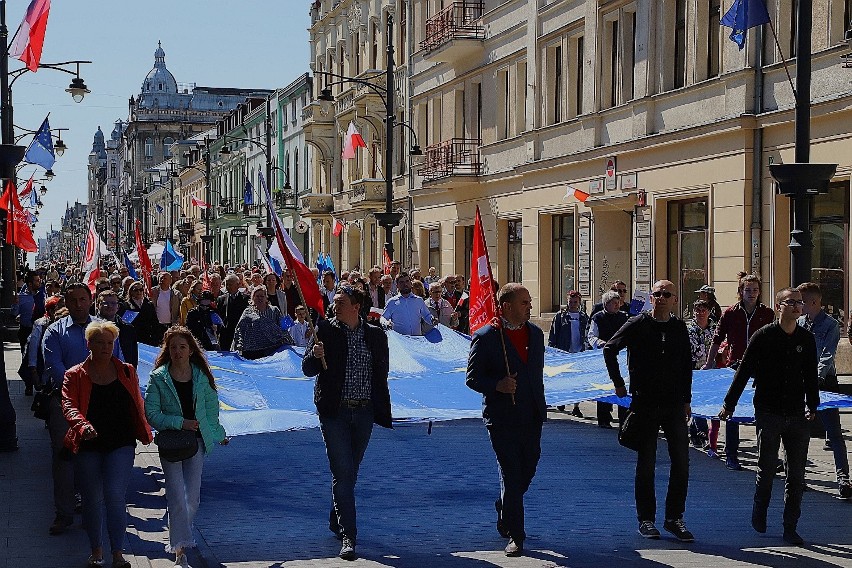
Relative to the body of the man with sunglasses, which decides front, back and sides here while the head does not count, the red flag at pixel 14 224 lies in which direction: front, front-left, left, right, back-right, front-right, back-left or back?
back-right

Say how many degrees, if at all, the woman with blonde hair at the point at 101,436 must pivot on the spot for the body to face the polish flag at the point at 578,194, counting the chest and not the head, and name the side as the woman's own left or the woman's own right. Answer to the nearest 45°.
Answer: approximately 135° to the woman's own left

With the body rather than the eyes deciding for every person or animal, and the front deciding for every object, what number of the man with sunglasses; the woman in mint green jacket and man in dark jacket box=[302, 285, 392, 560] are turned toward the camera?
3

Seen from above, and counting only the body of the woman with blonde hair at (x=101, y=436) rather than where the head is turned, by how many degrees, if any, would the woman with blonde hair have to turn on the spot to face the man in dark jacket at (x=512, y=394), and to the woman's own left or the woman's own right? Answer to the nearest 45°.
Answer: approximately 90° to the woman's own left

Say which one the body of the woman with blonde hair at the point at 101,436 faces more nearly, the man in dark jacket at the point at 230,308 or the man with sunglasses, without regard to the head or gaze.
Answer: the man with sunglasses

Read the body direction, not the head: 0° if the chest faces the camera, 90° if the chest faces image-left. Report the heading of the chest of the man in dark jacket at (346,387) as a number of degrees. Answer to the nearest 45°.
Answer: approximately 0°

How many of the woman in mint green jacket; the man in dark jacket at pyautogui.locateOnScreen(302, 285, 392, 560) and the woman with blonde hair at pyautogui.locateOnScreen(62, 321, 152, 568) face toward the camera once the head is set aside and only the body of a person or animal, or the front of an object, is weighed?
3

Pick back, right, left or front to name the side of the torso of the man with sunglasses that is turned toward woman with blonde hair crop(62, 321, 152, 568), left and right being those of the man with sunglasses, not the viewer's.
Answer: right

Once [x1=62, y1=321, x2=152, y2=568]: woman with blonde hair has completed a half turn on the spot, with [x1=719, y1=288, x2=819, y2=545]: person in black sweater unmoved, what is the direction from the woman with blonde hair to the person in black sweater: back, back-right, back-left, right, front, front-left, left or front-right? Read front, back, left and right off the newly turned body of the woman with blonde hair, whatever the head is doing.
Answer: right
